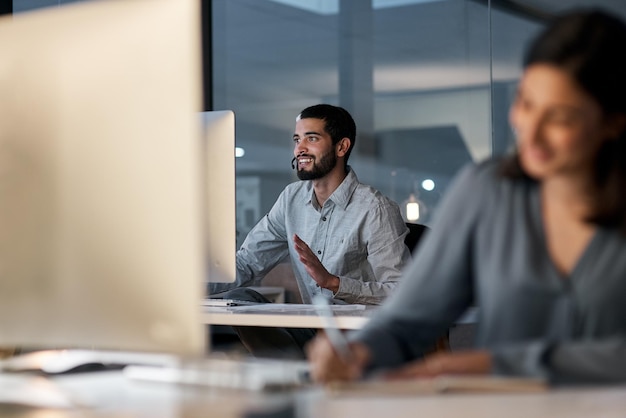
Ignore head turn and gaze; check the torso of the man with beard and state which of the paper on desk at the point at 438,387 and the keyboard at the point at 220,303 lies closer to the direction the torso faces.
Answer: the keyboard

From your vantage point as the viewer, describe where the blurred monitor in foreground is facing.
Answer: facing away from the viewer and to the right of the viewer

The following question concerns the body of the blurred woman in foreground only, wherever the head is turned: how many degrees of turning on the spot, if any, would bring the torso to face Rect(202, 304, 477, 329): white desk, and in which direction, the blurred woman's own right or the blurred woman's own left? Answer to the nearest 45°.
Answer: approximately 90° to the blurred woman's own right

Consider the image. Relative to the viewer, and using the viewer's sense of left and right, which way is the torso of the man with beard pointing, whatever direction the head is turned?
facing the viewer and to the left of the viewer

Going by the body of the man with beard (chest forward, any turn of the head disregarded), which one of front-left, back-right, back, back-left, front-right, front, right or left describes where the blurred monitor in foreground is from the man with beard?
front-left

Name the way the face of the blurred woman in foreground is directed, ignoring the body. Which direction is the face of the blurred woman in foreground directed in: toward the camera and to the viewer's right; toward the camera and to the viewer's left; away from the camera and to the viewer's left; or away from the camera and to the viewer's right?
toward the camera and to the viewer's left

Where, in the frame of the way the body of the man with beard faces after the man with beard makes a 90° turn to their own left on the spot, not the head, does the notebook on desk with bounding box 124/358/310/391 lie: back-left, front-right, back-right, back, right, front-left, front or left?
front-right

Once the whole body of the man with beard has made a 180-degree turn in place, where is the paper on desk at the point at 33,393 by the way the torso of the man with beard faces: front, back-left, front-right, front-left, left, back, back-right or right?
back-right

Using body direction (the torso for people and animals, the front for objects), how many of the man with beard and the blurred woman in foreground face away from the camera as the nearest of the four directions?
0

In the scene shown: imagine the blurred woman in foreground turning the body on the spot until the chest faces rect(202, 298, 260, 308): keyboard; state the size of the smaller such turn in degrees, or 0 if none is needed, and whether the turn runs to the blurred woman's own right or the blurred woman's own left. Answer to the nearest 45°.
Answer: approximately 90° to the blurred woman's own right
